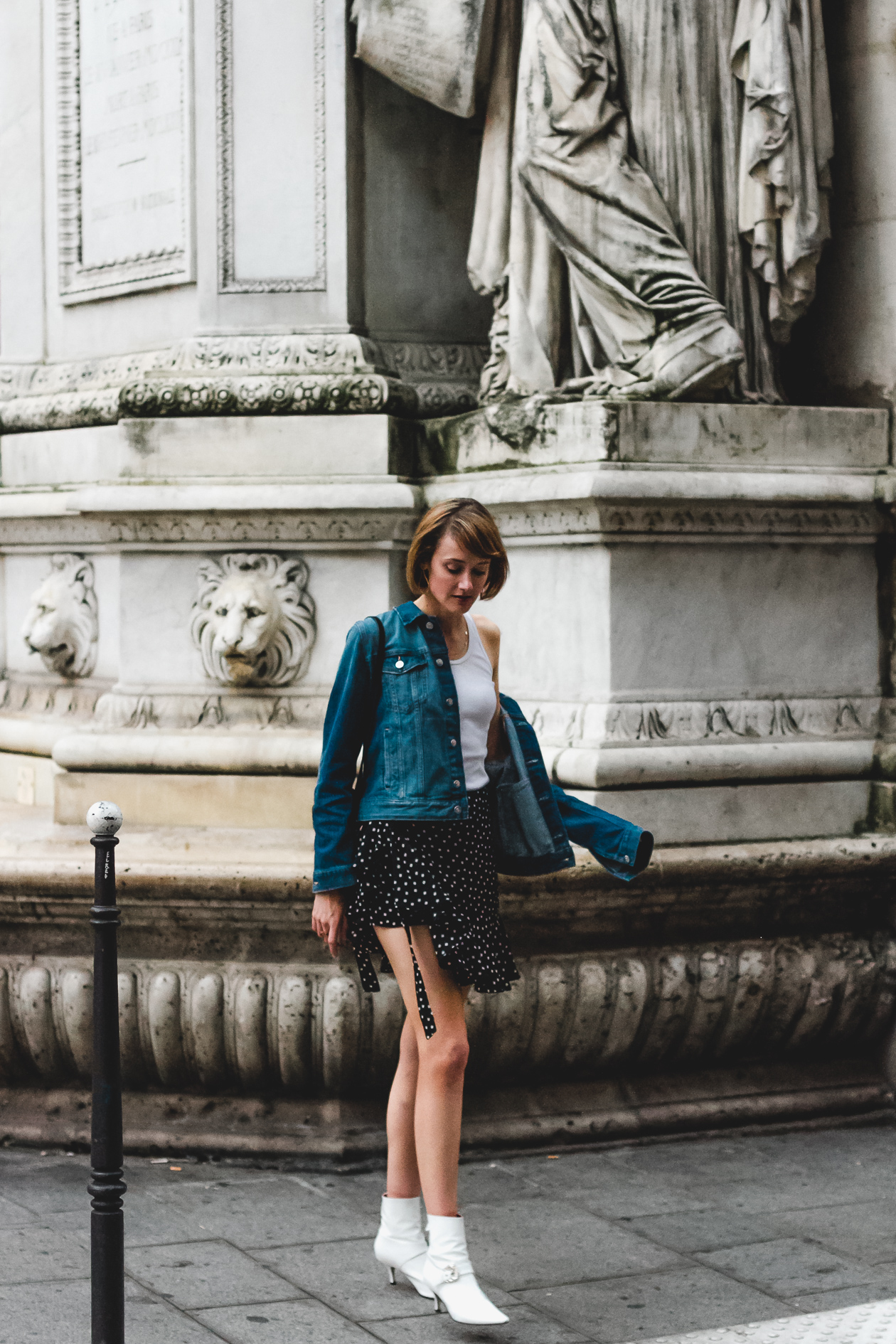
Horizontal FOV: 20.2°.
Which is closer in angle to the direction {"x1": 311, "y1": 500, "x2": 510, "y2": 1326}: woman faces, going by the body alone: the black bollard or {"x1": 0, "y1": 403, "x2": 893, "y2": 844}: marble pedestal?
the black bollard

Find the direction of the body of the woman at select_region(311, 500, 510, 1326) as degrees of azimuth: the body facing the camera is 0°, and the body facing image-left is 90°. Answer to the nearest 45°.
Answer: approximately 315°

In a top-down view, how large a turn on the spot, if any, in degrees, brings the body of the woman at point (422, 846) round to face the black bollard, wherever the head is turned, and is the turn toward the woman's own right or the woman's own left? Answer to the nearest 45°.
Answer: approximately 90° to the woman's own right

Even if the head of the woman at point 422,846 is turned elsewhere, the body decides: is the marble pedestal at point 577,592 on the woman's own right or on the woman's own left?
on the woman's own left
